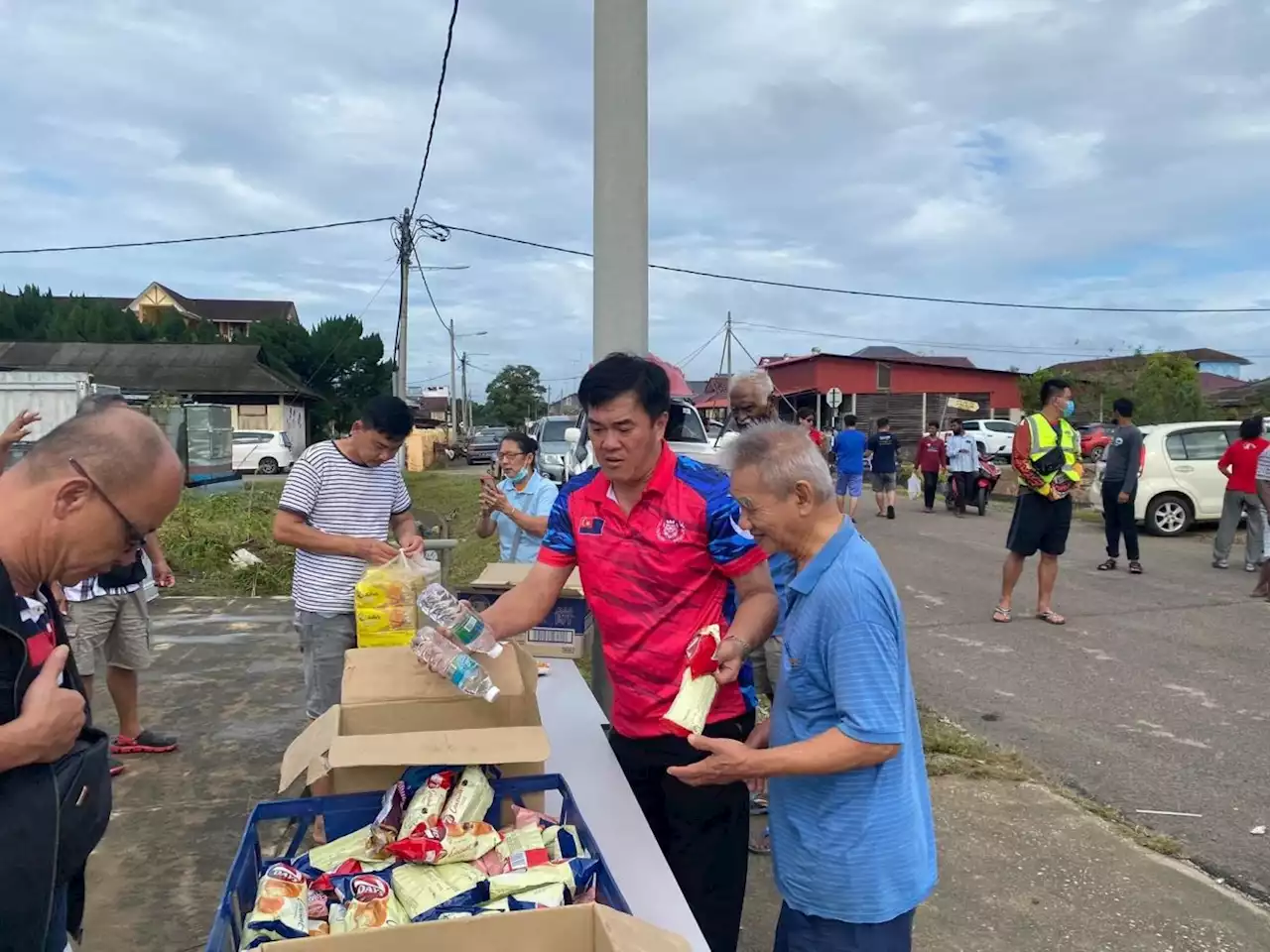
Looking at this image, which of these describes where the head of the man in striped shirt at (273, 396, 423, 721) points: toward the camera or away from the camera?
toward the camera

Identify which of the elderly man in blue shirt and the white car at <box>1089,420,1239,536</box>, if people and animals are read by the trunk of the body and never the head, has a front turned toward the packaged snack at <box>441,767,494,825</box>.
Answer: the elderly man in blue shirt

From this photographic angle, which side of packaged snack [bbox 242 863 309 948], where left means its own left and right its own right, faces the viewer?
front

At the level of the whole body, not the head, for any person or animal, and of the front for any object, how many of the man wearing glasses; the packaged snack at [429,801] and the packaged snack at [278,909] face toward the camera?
2

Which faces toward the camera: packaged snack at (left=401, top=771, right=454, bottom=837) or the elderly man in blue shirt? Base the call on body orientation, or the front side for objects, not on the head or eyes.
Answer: the packaged snack

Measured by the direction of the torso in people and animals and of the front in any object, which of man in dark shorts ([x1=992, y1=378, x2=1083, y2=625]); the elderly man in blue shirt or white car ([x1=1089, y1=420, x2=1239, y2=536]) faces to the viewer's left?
the elderly man in blue shirt

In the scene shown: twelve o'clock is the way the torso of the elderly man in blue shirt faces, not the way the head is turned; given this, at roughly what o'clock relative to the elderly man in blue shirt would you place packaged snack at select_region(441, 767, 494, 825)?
The packaged snack is roughly at 12 o'clock from the elderly man in blue shirt.

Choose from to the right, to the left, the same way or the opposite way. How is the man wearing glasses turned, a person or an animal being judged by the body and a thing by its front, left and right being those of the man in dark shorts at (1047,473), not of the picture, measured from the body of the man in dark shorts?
to the left

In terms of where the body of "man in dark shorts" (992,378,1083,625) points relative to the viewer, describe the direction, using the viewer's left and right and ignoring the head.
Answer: facing the viewer and to the right of the viewer

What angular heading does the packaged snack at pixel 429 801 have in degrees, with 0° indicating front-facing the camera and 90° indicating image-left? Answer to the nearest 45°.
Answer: approximately 0°

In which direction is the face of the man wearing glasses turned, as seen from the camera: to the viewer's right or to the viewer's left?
to the viewer's right

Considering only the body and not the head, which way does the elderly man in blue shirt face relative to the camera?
to the viewer's left
